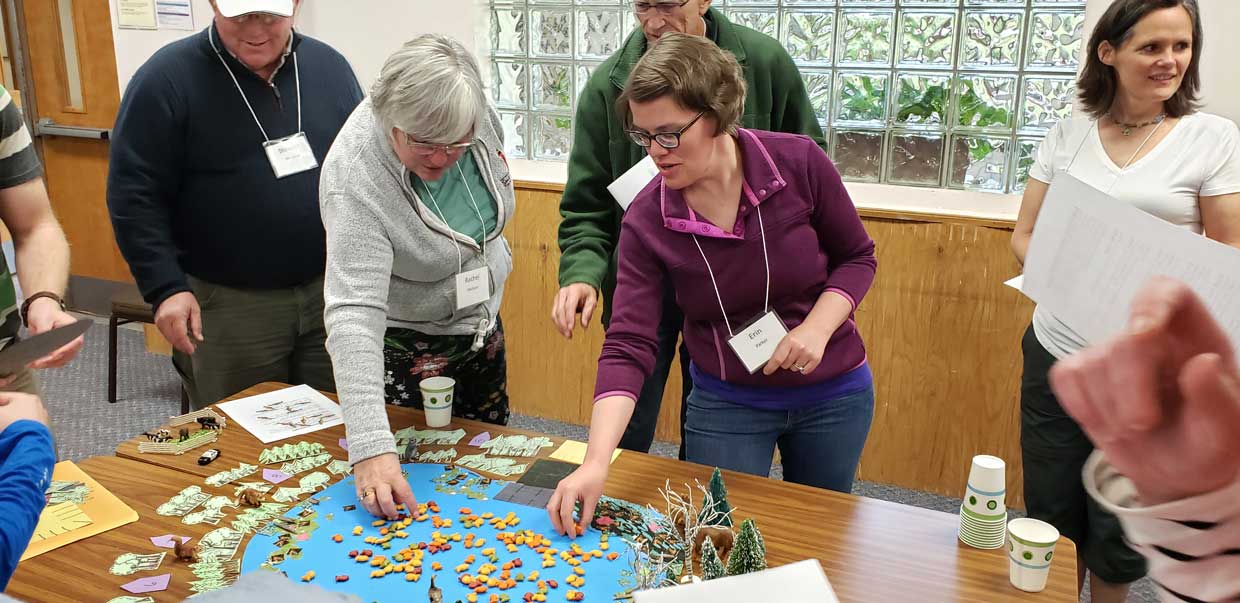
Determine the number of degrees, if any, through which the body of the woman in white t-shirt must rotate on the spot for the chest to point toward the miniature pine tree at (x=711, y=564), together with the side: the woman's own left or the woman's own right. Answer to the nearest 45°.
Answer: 0° — they already face it

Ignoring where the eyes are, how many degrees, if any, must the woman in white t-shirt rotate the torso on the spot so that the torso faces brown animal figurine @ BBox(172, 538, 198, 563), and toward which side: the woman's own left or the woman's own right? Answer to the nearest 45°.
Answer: approximately 45° to the woman's own right

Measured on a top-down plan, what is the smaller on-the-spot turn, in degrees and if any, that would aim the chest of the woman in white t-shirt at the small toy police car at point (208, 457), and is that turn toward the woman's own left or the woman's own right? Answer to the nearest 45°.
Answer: approximately 45° to the woman's own right

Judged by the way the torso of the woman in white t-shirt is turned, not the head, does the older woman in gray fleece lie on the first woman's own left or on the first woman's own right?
on the first woman's own right

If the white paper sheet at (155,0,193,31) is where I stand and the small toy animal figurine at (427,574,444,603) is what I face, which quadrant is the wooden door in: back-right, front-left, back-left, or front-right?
back-right

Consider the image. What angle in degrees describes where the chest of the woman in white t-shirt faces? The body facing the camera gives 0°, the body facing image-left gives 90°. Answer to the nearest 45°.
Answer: approximately 0°

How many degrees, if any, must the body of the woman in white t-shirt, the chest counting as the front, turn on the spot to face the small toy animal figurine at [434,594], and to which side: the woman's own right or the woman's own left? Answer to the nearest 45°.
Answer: approximately 45° to the woman's own right
